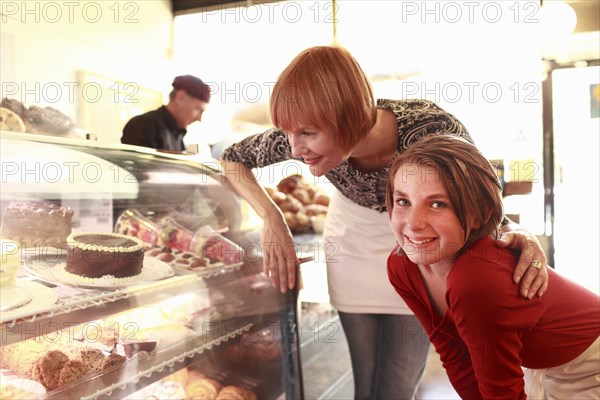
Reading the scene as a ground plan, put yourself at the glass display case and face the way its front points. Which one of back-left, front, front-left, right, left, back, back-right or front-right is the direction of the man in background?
back-left

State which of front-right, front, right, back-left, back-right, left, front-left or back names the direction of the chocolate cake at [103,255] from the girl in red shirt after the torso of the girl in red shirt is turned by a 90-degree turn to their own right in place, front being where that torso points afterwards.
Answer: front-left

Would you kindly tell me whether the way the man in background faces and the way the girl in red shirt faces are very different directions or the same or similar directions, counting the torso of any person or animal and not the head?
very different directions

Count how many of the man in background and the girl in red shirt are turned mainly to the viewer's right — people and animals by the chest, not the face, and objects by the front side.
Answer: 1

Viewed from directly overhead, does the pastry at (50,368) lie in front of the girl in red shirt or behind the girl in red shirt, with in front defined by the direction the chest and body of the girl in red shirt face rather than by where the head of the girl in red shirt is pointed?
in front

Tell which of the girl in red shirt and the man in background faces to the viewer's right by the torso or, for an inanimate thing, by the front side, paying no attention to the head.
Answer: the man in background

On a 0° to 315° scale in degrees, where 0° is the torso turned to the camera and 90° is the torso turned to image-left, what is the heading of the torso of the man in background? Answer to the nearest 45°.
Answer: approximately 270°

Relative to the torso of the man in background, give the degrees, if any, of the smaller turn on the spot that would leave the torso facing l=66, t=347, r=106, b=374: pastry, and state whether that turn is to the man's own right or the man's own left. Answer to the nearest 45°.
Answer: approximately 90° to the man's own right
